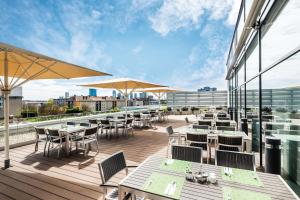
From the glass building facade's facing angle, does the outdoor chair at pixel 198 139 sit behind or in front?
in front

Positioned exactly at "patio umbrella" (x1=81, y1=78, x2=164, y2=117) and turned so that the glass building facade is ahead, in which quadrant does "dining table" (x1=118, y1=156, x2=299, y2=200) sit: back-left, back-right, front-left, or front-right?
front-right

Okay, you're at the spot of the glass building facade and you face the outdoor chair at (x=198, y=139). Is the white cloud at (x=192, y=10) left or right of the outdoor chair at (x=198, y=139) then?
right

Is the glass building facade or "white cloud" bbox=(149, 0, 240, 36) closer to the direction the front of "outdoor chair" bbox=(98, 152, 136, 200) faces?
the glass building facade

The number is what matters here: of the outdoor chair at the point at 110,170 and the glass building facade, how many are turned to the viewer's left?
1

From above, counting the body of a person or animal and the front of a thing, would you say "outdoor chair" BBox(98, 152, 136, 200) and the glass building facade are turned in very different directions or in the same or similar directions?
very different directions

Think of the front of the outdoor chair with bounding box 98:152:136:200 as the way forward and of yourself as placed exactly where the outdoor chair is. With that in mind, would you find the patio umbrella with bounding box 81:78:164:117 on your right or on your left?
on your left

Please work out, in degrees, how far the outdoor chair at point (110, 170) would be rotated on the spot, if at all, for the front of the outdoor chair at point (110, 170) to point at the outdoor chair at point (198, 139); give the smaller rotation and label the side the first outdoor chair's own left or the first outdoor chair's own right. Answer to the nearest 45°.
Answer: approximately 90° to the first outdoor chair's own left

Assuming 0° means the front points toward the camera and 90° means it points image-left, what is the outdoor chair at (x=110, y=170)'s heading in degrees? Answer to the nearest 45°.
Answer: approximately 315°

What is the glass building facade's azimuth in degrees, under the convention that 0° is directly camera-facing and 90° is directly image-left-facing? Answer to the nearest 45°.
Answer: approximately 90°

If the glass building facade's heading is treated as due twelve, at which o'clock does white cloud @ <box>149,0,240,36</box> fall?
The white cloud is roughly at 2 o'clock from the glass building facade.

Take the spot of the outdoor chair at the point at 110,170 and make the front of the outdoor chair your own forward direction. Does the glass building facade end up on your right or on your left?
on your left

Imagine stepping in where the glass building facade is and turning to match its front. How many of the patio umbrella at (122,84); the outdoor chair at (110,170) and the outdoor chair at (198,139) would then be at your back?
0

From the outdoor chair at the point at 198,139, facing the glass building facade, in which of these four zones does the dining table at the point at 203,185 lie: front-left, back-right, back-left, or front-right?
front-right

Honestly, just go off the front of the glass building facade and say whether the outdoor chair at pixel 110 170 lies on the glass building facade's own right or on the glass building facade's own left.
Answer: on the glass building facade's own left
